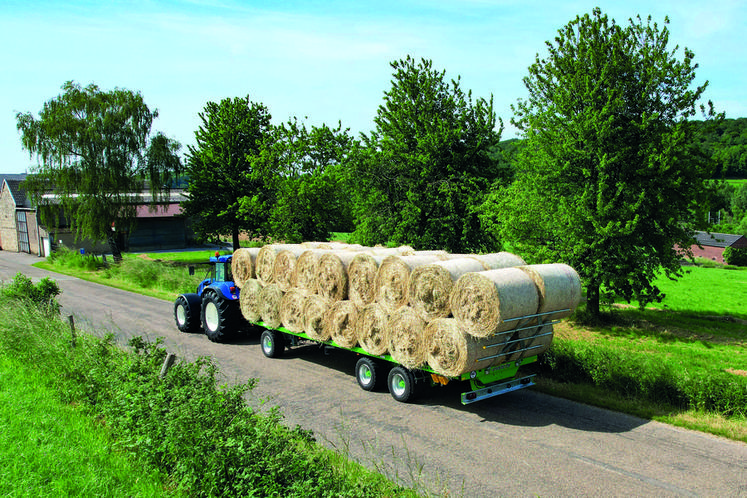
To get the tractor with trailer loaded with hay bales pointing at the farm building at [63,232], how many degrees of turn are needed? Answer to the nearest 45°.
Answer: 0° — it already faces it

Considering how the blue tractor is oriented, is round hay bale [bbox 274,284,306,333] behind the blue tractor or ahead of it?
behind

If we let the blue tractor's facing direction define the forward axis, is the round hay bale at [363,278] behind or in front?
behind

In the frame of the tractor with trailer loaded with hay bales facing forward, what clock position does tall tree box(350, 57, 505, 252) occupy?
The tall tree is roughly at 2 o'clock from the tractor with trailer loaded with hay bales.

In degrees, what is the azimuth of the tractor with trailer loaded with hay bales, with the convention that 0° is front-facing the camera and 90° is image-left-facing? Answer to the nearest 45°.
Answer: approximately 135°

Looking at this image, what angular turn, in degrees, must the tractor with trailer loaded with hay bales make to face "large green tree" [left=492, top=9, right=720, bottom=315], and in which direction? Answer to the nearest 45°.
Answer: approximately 90° to its right

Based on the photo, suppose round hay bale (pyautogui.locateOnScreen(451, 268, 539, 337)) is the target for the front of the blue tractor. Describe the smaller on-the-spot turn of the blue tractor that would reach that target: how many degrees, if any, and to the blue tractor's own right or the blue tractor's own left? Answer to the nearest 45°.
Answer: approximately 180°
